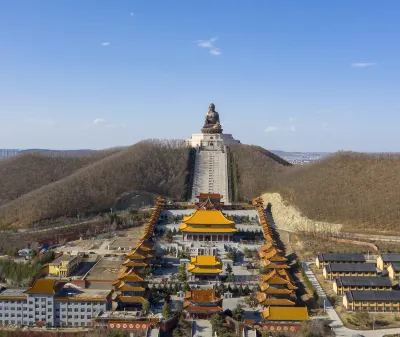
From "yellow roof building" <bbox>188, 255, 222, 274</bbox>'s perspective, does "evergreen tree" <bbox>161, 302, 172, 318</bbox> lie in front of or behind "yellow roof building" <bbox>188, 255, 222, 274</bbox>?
in front

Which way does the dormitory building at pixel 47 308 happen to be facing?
toward the camera

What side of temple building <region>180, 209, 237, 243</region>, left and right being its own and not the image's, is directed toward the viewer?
front

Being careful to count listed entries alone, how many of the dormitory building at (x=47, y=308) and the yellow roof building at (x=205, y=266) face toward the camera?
2

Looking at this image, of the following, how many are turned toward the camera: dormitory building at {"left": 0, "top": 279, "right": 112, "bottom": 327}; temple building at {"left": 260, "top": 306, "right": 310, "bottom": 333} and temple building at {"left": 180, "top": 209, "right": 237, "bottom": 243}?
3

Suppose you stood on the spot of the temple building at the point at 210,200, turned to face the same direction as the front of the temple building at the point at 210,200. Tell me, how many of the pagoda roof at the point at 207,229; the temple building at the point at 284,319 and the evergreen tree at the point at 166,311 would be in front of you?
3

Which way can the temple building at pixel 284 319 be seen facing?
toward the camera

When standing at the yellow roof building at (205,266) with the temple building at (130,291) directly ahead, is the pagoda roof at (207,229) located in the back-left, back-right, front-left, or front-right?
back-right
